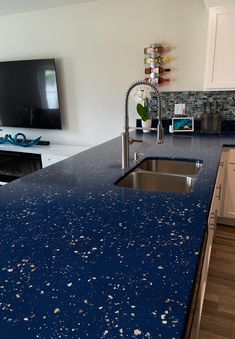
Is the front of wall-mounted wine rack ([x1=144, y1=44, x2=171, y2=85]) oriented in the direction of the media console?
no

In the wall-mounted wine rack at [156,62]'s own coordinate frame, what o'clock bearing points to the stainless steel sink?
The stainless steel sink is roughly at 12 o'clock from the wall-mounted wine rack.

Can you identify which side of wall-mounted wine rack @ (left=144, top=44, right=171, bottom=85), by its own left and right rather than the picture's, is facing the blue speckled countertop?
front

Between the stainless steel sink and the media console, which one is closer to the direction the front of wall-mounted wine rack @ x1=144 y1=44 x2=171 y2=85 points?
the stainless steel sink

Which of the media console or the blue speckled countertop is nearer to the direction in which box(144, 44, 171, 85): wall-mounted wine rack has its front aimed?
the blue speckled countertop

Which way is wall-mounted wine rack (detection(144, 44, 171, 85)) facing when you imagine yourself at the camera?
facing the viewer
